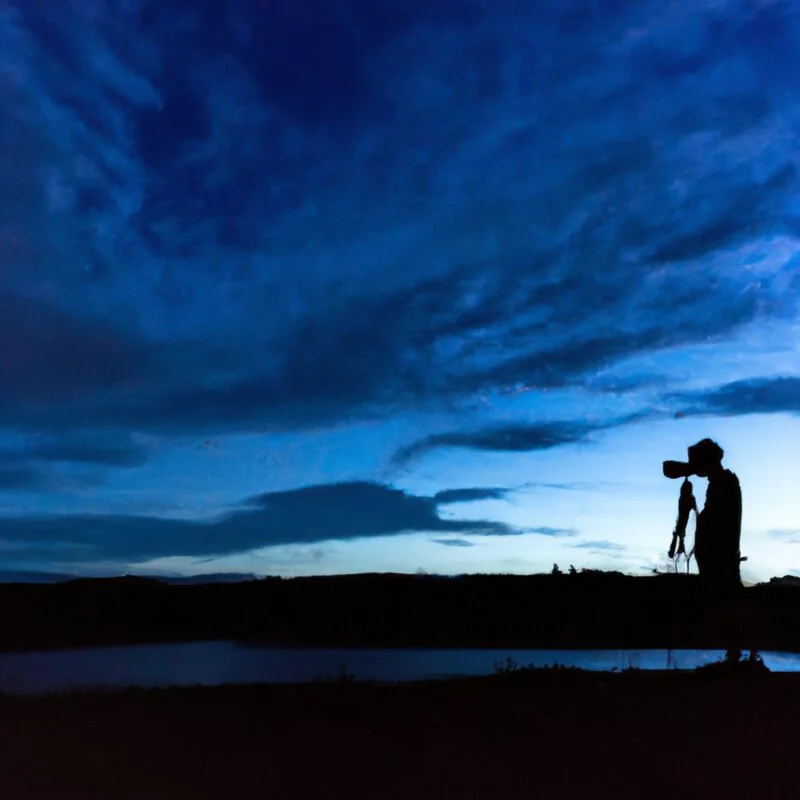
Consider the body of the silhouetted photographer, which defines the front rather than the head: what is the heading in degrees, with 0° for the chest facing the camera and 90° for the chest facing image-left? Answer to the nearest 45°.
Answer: approximately 90°
